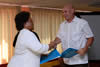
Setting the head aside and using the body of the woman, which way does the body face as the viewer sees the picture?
to the viewer's right

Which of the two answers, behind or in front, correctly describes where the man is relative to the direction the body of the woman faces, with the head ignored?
in front

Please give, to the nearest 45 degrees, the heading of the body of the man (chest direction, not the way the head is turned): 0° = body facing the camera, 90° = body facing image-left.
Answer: approximately 45°

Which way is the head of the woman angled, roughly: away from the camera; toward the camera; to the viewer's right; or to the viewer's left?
to the viewer's right

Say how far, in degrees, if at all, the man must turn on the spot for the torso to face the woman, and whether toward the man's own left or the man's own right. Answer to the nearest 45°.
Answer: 0° — they already face them

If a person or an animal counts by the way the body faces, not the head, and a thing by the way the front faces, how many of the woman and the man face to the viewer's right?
1
